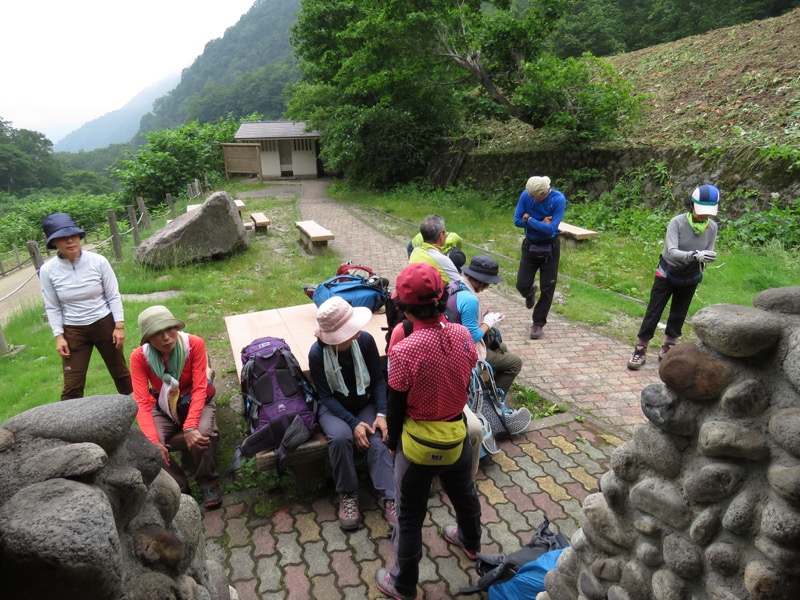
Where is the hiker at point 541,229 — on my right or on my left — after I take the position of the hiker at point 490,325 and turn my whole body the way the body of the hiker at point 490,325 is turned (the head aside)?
on my left

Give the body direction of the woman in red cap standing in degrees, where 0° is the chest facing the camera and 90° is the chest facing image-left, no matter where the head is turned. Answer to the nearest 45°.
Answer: approximately 135°

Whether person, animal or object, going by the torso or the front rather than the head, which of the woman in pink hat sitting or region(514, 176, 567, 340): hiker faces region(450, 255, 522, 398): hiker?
region(514, 176, 567, 340): hiker

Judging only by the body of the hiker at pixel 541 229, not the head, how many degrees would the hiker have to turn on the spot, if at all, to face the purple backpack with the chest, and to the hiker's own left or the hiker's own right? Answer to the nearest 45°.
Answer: approximately 45° to the hiker's own right

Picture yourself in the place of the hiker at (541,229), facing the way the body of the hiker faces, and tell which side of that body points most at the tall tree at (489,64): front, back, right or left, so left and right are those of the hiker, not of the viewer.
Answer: back

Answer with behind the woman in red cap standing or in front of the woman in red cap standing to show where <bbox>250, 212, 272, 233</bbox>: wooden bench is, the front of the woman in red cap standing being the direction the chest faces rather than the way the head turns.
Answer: in front

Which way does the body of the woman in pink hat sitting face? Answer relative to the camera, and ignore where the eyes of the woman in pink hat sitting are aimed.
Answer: toward the camera

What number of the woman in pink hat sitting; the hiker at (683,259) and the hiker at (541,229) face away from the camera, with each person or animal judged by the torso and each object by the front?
0

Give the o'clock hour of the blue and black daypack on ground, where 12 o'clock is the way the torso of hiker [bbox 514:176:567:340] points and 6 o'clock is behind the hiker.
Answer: The blue and black daypack on ground is roughly at 12 o'clock from the hiker.

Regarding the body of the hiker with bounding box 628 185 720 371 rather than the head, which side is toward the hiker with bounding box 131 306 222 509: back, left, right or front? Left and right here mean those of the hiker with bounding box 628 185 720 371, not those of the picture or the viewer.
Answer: right

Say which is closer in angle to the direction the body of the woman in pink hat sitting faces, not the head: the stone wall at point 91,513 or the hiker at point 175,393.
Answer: the stone wall

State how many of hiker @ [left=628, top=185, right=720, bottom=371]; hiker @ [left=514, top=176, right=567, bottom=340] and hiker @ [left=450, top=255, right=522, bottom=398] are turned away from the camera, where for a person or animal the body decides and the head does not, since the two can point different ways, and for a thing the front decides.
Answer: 0

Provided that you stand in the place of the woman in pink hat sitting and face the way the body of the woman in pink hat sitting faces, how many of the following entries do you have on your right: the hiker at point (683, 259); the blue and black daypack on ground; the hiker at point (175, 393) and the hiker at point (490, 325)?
1

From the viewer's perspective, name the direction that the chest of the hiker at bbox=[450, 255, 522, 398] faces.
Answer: to the viewer's right
